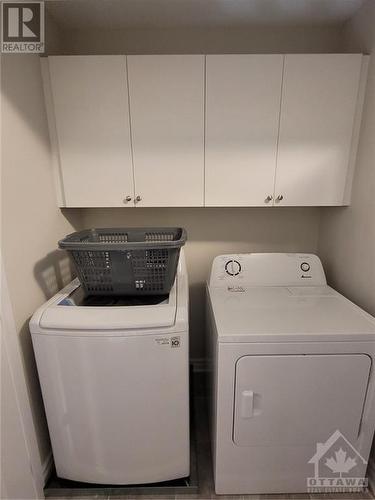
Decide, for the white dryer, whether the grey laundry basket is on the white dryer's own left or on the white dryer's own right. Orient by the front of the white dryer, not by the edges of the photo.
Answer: on the white dryer's own right

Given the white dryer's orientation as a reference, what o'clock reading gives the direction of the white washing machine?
The white washing machine is roughly at 2 o'clock from the white dryer.

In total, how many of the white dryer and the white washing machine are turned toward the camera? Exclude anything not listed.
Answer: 2

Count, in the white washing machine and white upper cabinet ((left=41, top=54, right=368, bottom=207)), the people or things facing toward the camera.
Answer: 2

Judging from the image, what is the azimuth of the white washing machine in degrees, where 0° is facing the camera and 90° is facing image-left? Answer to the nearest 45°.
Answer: approximately 0°

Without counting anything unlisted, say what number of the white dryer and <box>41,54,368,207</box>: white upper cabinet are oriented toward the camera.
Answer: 2

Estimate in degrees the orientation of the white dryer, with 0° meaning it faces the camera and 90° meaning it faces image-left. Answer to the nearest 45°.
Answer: approximately 0°
